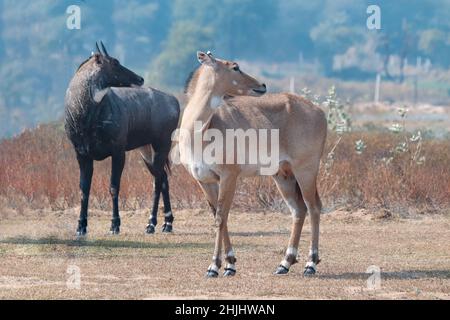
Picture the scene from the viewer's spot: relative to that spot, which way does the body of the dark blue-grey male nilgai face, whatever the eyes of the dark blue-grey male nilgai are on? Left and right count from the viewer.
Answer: facing the viewer and to the left of the viewer

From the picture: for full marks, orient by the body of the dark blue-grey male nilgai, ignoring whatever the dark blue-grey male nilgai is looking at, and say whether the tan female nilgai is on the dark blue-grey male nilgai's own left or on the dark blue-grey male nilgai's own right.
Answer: on the dark blue-grey male nilgai's own left
